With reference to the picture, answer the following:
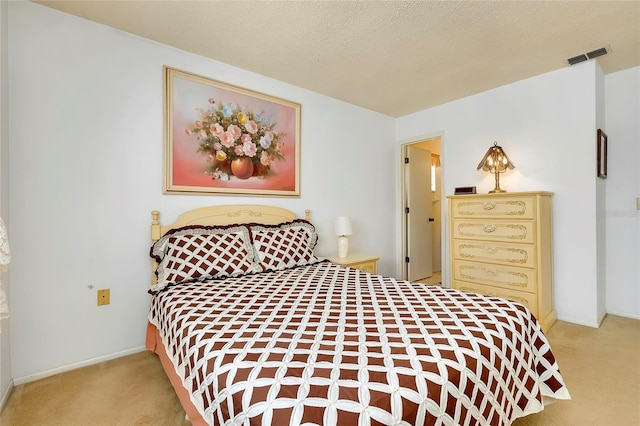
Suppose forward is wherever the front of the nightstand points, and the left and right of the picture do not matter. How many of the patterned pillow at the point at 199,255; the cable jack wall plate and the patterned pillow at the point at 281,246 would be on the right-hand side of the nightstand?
3

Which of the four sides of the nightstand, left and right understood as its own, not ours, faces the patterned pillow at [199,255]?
right

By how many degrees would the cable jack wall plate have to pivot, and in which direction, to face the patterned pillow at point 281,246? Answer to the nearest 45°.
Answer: approximately 90° to its left

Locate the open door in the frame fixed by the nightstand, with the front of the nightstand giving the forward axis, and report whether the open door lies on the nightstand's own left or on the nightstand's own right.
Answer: on the nightstand's own left

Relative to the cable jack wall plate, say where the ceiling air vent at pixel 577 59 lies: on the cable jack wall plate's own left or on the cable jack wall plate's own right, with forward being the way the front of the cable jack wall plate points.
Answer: on the cable jack wall plate's own left

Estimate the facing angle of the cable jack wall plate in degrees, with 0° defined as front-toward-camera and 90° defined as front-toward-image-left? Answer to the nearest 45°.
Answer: approximately 0°

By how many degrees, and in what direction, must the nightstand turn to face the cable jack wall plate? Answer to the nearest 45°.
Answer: approximately 90° to its right
